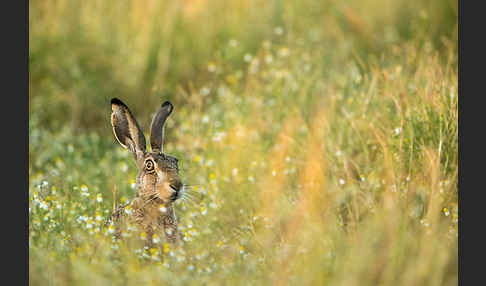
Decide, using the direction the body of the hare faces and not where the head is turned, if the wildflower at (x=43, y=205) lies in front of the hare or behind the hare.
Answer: behind

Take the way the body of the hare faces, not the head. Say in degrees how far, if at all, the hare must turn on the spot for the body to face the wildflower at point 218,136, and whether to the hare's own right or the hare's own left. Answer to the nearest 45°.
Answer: approximately 90° to the hare's own left

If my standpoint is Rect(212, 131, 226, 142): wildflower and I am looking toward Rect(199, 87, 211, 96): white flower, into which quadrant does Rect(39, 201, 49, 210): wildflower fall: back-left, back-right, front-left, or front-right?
back-left

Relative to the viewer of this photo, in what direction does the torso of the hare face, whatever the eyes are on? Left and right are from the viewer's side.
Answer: facing the viewer and to the right of the viewer
